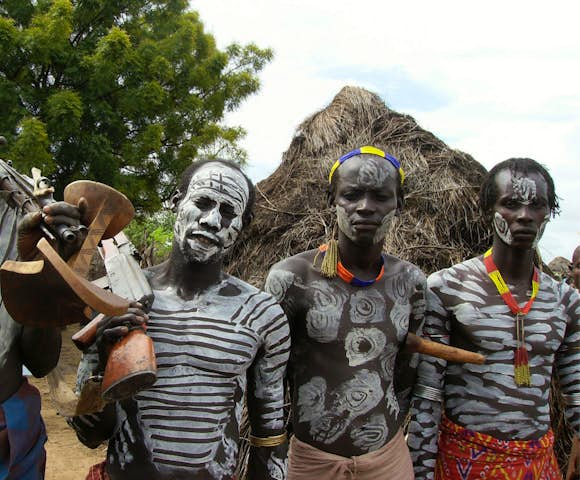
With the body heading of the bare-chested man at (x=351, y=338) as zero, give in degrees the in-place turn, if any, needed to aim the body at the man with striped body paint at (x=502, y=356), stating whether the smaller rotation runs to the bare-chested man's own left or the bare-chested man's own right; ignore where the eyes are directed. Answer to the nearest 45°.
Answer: approximately 90° to the bare-chested man's own left

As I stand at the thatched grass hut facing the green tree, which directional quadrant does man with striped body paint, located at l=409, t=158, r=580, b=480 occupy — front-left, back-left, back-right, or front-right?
back-left

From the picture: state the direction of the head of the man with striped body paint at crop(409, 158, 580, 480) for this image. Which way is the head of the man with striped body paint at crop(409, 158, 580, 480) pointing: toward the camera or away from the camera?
toward the camera

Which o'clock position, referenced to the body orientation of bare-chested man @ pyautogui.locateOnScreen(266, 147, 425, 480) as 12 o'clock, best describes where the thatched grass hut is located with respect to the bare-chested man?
The thatched grass hut is roughly at 6 o'clock from the bare-chested man.

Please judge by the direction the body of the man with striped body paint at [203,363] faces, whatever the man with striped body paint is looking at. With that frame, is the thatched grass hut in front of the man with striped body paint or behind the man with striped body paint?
behind

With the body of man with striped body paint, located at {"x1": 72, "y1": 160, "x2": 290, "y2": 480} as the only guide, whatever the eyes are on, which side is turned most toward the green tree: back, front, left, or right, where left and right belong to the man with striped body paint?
back

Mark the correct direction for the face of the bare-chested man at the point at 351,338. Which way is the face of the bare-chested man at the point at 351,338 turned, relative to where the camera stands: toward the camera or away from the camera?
toward the camera

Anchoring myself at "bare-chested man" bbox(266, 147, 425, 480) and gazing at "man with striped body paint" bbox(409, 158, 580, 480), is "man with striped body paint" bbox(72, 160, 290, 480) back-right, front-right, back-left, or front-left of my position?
back-right

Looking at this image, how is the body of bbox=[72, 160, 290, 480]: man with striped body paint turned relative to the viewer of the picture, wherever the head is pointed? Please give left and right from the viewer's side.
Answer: facing the viewer

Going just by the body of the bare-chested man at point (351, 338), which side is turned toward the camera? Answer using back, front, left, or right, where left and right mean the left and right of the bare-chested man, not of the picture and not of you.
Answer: front

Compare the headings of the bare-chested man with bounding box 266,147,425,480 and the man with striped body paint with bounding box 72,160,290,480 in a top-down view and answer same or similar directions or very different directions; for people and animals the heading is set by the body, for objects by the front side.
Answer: same or similar directions

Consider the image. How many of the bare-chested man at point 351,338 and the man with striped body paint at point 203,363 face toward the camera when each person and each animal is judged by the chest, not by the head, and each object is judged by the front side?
2
